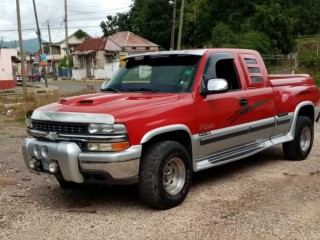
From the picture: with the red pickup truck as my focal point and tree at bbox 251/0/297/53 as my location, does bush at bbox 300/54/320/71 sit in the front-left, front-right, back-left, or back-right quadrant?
front-left

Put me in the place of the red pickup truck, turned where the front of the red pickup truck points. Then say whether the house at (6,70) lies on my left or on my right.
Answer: on my right

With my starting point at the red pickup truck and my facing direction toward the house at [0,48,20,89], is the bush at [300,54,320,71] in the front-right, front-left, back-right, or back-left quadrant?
front-right

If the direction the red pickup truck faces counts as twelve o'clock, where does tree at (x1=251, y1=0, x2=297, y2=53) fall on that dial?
The tree is roughly at 5 o'clock from the red pickup truck.

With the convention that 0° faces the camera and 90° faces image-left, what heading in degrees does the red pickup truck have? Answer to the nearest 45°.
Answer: approximately 45°

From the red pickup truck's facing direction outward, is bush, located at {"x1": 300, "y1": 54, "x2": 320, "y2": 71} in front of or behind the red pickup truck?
behind
